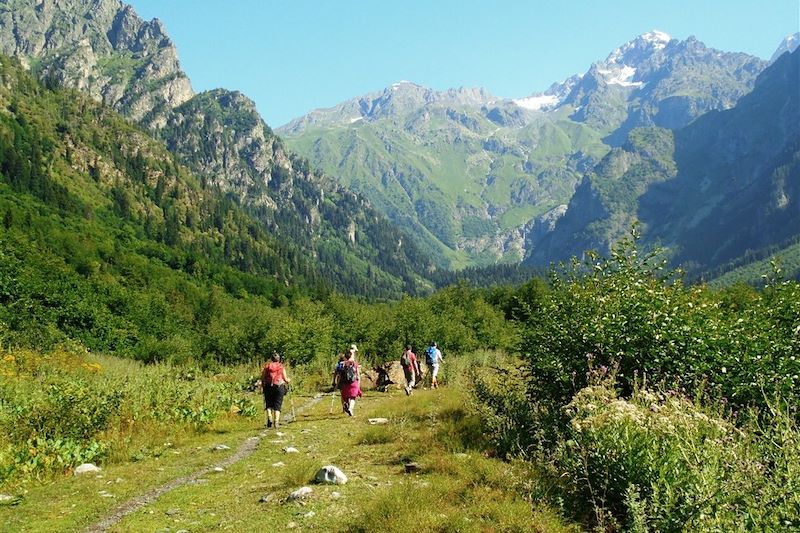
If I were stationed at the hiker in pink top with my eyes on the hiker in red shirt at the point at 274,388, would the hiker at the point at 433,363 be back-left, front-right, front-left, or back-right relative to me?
back-right

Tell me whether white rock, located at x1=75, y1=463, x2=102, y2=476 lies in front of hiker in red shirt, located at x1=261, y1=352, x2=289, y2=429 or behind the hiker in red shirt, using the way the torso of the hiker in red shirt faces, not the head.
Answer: behind

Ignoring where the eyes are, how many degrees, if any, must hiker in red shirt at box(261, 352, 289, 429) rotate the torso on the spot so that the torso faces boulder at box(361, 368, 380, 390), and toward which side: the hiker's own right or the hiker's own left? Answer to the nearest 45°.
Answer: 0° — they already face it

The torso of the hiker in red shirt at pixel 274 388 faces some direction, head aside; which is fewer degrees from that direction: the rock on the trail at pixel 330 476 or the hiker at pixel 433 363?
the hiker

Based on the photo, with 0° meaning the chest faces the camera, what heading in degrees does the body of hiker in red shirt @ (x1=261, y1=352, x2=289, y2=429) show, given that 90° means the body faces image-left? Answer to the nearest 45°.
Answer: approximately 180°

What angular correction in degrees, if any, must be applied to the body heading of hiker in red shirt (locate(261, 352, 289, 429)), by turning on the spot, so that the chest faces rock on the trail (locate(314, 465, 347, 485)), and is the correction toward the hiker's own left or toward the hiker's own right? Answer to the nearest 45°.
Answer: approximately 180°

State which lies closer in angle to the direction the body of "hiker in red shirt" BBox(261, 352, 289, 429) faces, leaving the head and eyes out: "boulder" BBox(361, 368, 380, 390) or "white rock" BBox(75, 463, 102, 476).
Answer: the boulder

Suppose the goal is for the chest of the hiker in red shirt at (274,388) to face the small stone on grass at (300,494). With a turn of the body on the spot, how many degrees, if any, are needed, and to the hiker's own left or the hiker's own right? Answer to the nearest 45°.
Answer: approximately 180°

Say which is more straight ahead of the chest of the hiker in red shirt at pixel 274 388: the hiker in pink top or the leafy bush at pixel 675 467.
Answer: the hiker in pink top
